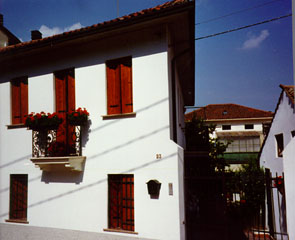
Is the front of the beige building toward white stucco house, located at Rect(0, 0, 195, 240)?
yes

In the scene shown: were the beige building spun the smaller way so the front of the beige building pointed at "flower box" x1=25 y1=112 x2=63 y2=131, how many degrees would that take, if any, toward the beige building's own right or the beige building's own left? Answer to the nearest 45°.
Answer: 0° — it already faces it

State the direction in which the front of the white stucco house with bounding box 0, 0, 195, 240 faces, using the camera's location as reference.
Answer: facing the viewer and to the left of the viewer

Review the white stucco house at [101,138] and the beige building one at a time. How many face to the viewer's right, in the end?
0

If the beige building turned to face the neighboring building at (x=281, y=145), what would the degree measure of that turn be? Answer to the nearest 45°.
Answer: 0° — it already faces it

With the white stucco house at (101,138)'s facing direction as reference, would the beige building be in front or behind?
behind

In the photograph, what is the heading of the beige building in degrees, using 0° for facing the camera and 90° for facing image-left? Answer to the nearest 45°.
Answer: approximately 0°

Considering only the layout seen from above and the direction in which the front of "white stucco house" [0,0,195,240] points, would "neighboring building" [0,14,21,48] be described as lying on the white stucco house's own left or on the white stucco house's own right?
on the white stucco house's own right

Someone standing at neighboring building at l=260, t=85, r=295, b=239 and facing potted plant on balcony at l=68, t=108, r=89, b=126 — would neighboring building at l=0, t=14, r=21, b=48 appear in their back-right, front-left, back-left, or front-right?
front-right

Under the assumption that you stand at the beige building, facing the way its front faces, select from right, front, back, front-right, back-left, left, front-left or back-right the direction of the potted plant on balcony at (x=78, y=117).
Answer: front
